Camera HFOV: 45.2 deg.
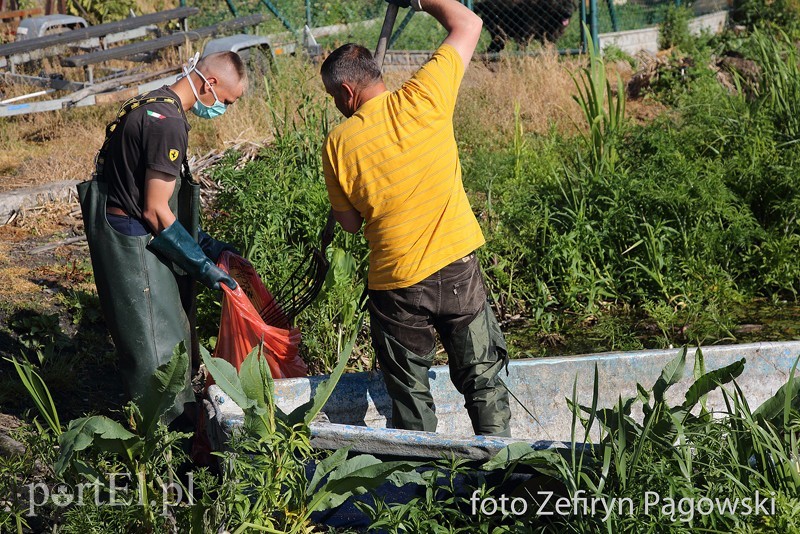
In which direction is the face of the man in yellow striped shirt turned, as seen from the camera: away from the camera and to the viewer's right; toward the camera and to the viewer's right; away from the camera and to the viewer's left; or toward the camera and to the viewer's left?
away from the camera and to the viewer's left

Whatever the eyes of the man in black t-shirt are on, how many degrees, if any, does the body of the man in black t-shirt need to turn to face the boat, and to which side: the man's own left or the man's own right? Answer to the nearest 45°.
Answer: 0° — they already face it

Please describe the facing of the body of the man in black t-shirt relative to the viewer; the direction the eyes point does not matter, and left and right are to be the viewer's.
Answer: facing to the right of the viewer

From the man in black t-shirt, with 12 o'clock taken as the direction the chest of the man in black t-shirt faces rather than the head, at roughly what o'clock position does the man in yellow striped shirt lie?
The man in yellow striped shirt is roughly at 1 o'clock from the man in black t-shirt.

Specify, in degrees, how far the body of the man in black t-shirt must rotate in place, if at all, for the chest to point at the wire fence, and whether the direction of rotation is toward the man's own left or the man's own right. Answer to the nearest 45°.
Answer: approximately 45° to the man's own left

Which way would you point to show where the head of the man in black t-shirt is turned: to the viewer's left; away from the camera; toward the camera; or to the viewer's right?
to the viewer's right

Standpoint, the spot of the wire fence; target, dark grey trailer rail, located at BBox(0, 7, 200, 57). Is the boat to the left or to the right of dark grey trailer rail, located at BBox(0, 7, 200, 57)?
left

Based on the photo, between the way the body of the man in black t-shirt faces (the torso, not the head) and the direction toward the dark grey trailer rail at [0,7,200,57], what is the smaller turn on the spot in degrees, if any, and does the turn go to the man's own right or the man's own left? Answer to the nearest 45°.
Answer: approximately 90° to the man's own left

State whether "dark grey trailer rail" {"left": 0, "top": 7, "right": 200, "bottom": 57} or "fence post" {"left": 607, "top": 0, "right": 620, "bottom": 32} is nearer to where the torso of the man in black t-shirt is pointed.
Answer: the fence post

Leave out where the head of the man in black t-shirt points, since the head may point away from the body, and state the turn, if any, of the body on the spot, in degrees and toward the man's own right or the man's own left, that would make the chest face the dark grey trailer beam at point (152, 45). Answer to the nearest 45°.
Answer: approximately 90° to the man's own left

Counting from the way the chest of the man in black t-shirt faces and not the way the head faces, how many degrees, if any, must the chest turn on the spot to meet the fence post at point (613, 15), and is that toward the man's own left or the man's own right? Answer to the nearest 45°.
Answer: approximately 45° to the man's own left
